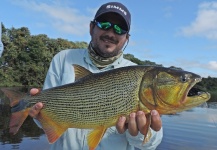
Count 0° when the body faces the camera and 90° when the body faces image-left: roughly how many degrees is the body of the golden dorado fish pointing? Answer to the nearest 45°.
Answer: approximately 270°
